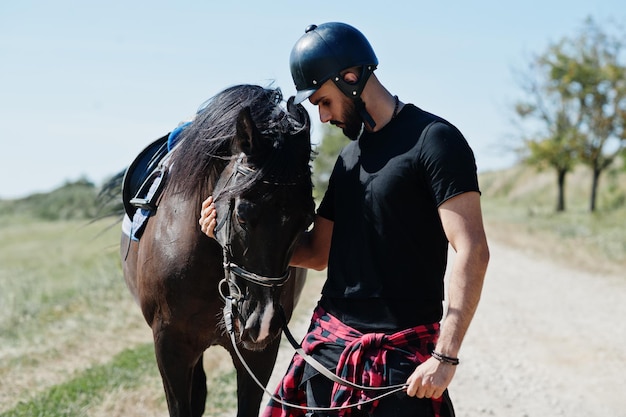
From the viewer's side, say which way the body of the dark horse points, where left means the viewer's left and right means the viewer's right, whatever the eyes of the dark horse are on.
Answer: facing the viewer and to the right of the viewer
